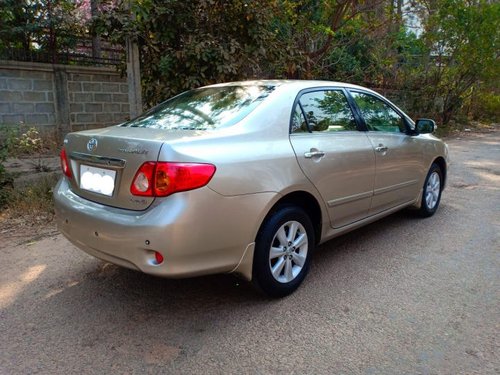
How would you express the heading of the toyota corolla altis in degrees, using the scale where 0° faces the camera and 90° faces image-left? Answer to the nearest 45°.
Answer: approximately 225°
